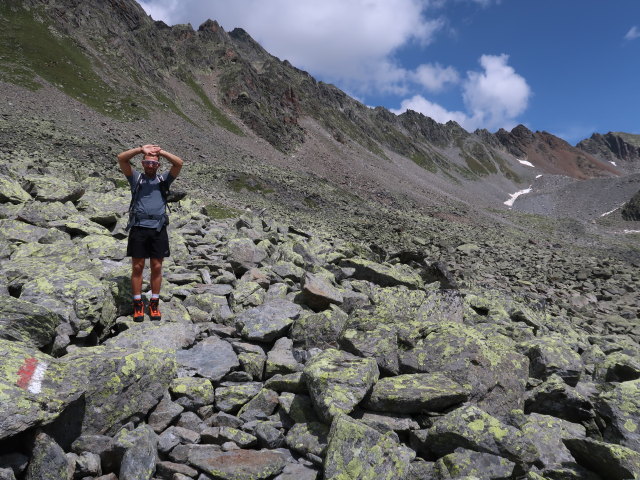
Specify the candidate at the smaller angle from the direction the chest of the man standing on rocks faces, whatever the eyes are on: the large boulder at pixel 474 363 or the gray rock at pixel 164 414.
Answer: the gray rock

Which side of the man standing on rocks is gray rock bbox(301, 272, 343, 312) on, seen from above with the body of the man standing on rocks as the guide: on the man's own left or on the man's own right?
on the man's own left

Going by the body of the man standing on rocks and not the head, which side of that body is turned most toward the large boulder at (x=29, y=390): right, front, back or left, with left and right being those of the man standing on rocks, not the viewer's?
front

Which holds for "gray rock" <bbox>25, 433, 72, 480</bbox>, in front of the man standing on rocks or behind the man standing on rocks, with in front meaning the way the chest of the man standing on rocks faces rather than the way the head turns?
in front

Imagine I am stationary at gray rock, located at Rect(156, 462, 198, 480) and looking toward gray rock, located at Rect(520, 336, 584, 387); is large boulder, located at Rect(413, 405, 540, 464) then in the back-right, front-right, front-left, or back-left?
front-right

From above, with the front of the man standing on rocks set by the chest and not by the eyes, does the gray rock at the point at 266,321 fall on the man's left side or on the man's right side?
on the man's left side

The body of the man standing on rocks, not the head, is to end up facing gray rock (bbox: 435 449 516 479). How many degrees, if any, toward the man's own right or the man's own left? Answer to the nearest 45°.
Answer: approximately 45° to the man's own left

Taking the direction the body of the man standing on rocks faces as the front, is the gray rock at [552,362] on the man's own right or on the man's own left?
on the man's own left

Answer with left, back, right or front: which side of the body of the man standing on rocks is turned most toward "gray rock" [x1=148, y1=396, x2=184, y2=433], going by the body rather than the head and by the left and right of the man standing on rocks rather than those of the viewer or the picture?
front

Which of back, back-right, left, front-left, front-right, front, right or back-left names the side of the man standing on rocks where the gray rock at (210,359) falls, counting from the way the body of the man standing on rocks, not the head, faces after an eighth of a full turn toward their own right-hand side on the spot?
left

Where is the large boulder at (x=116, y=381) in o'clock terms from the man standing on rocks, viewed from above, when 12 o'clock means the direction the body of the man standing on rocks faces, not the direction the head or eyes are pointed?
The large boulder is roughly at 12 o'clock from the man standing on rocks.

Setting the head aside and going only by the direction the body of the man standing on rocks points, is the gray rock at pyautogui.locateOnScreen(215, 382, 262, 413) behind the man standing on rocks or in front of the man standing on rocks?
in front

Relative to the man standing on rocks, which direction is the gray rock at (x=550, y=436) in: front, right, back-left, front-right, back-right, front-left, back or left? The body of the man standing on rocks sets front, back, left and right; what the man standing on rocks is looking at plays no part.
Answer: front-left

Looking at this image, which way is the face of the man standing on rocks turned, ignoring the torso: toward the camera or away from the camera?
toward the camera

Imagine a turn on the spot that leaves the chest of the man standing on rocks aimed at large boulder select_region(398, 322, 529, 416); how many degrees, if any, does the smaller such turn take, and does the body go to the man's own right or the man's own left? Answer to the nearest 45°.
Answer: approximately 45° to the man's own left

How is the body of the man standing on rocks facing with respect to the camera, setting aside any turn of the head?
toward the camera

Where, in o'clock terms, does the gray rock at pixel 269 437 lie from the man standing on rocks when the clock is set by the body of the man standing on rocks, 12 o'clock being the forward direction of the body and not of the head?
The gray rock is roughly at 11 o'clock from the man standing on rocks.

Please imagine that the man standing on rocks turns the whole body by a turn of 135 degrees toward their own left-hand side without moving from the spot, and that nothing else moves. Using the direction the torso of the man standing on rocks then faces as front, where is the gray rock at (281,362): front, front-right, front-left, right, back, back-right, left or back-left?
right
